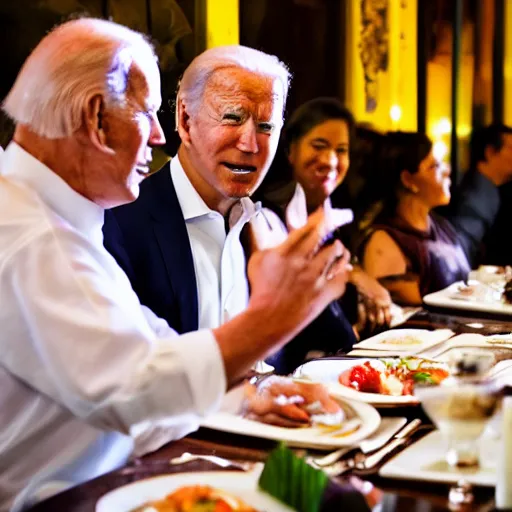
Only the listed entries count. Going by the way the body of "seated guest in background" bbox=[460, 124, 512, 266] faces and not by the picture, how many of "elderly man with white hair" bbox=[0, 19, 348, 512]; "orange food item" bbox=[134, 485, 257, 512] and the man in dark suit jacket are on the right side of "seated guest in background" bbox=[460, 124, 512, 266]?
3

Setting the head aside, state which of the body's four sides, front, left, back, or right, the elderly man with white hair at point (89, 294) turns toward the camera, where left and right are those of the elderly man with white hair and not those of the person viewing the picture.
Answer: right

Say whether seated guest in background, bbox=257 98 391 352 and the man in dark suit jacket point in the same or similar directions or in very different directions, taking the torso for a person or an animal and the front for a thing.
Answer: same or similar directions

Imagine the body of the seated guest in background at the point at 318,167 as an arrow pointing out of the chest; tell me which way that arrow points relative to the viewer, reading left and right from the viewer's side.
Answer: facing the viewer and to the right of the viewer

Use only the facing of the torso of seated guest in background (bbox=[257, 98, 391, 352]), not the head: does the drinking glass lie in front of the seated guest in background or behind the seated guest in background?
in front

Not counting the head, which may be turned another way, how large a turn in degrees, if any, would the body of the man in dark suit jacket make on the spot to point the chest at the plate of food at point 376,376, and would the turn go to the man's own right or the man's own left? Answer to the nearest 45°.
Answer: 0° — they already face it
